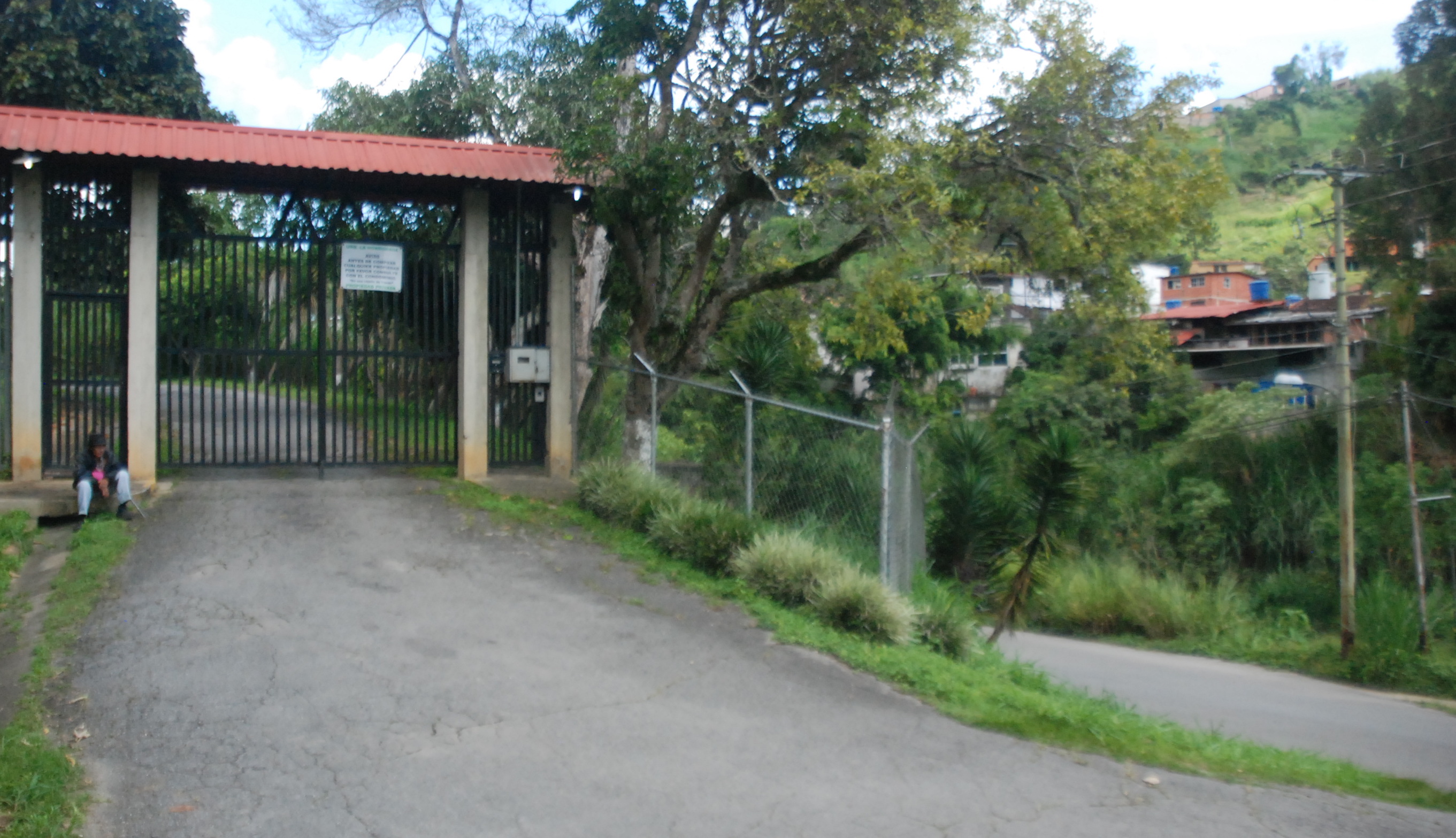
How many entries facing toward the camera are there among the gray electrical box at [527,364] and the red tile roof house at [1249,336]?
2

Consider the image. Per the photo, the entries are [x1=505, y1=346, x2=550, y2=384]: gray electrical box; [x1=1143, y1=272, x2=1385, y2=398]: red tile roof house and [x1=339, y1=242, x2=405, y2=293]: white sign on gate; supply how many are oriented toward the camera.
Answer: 3

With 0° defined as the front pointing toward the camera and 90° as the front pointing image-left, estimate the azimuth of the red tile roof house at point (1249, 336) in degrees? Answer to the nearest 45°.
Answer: approximately 0°

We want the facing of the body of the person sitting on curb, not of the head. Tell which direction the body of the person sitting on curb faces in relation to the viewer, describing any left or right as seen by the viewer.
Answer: facing the viewer

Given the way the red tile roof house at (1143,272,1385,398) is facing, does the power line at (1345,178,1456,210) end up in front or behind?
in front

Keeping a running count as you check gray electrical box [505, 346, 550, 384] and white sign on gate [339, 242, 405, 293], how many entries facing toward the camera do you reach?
2

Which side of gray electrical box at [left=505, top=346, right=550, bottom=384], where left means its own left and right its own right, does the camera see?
front
